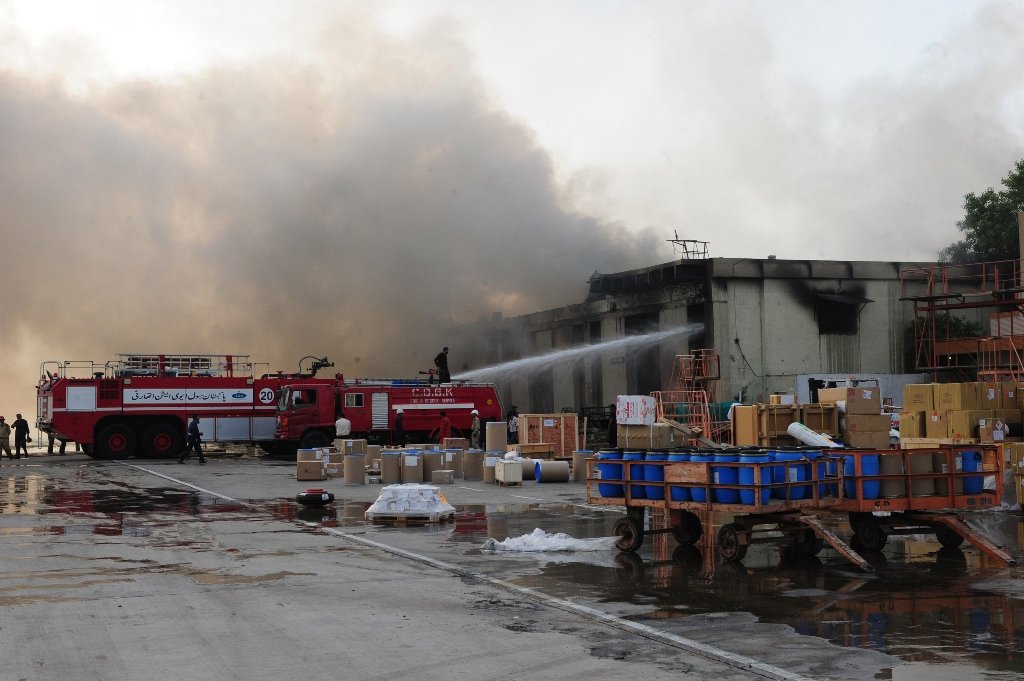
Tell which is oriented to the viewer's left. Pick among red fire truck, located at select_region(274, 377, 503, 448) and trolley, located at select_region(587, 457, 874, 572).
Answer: the red fire truck

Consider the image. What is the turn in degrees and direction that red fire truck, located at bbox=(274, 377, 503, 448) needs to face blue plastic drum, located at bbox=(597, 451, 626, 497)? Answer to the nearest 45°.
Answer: approximately 90° to its left

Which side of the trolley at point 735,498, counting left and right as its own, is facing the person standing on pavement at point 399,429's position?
back

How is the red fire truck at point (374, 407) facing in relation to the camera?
to the viewer's left

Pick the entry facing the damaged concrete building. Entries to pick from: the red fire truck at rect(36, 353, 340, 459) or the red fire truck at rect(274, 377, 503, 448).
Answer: the red fire truck at rect(36, 353, 340, 459)

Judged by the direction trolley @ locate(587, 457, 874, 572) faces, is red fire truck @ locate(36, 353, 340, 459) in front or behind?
behind

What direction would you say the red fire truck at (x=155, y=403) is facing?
to the viewer's right

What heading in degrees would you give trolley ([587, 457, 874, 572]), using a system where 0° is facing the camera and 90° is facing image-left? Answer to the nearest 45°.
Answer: approximately 315°

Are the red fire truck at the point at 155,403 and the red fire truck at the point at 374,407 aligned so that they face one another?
yes

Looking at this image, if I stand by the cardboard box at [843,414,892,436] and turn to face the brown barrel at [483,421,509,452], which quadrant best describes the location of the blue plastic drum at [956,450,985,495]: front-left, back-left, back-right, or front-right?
back-left
